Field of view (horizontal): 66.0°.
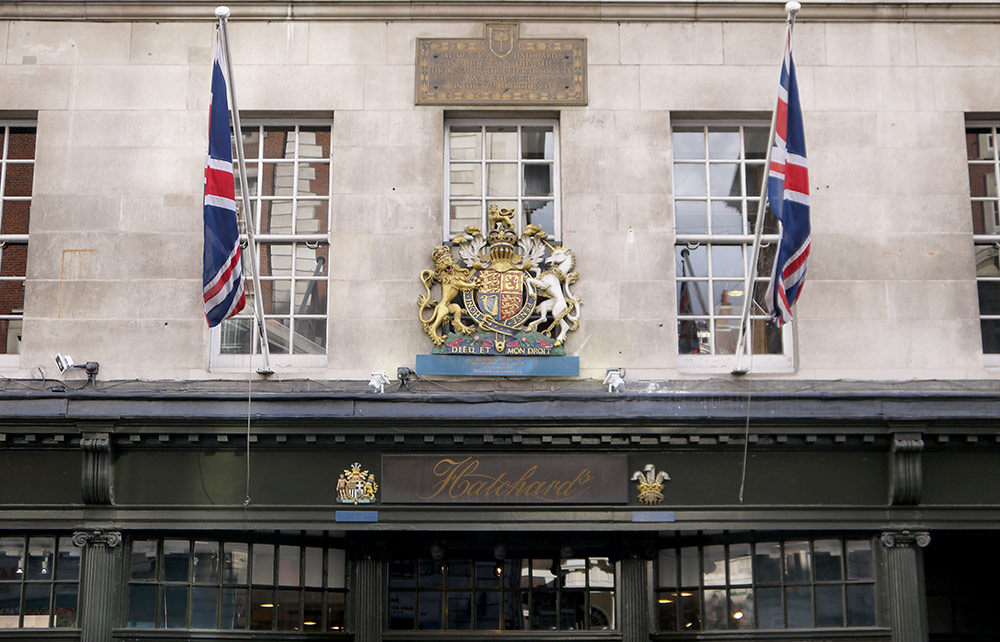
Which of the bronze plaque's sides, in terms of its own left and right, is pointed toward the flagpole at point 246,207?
right

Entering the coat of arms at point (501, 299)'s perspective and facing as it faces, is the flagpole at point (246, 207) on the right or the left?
on its right

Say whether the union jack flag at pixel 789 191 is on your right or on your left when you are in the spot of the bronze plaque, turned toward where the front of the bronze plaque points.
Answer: on your left

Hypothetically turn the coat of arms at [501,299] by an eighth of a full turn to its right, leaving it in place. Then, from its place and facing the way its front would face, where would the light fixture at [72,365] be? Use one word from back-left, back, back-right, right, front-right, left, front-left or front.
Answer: front-right

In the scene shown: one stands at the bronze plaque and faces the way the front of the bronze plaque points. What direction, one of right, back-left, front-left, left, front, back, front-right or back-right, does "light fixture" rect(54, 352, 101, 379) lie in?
right

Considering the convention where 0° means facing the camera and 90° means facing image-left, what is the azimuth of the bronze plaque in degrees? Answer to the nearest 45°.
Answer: approximately 0°

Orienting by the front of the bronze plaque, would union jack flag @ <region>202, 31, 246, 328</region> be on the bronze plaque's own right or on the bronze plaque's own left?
on the bronze plaque's own right

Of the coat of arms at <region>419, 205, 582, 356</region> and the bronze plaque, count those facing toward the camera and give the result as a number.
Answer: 2
